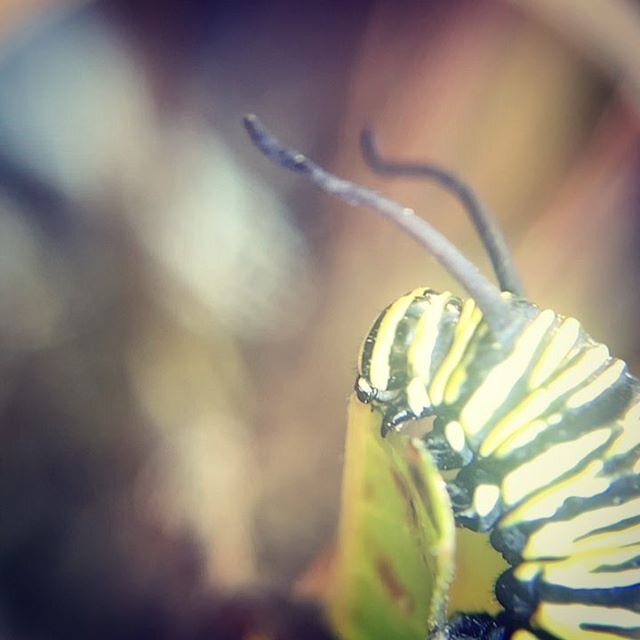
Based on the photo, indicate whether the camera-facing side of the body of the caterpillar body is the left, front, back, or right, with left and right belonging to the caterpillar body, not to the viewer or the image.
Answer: left
